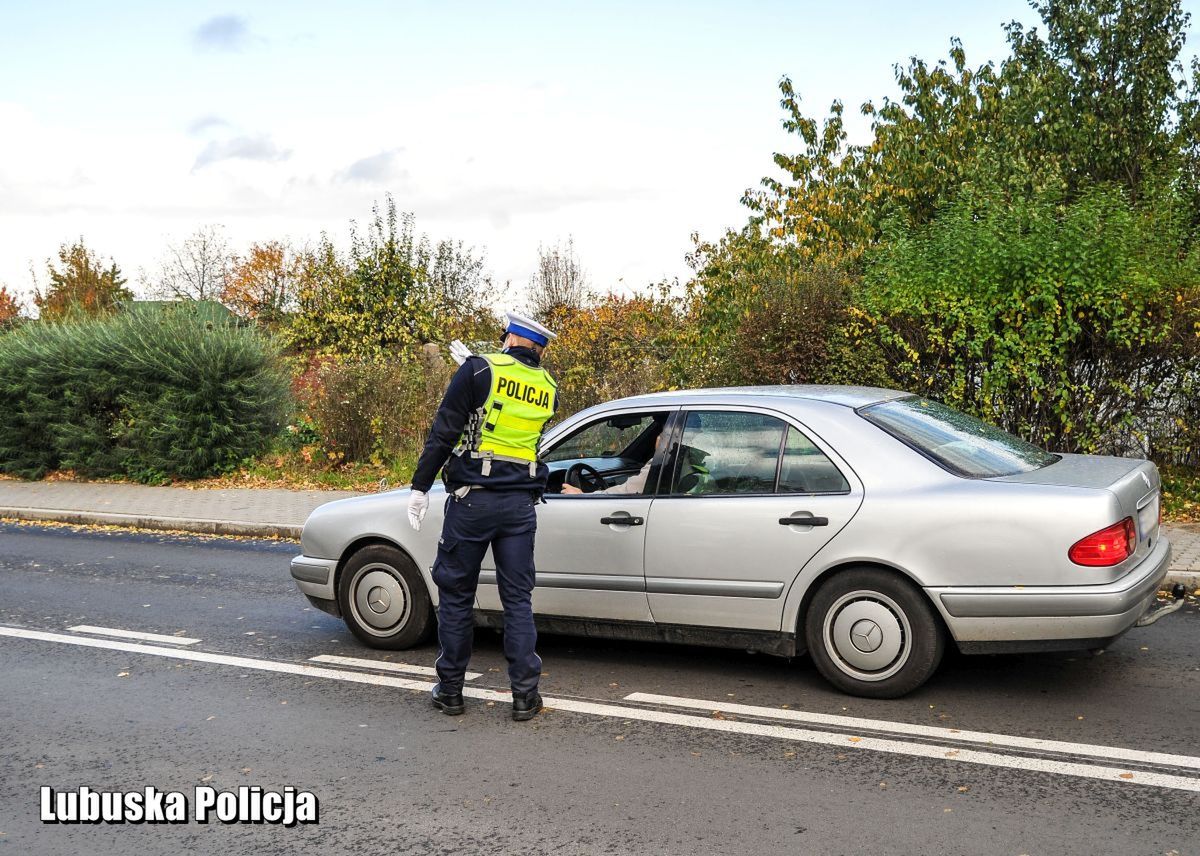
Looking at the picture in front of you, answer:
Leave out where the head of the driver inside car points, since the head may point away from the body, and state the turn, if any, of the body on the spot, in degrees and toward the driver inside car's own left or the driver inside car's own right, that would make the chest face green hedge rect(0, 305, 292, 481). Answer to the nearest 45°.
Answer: approximately 45° to the driver inside car's own right

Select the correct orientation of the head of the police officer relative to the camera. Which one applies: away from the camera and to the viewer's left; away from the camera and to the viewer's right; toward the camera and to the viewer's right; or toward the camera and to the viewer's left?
away from the camera and to the viewer's right

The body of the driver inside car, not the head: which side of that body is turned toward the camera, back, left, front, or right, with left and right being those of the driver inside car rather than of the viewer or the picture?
left

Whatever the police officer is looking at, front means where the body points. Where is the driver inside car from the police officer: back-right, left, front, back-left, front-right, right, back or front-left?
right

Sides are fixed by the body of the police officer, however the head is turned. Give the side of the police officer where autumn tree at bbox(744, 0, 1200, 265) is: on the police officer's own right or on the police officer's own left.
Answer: on the police officer's own right

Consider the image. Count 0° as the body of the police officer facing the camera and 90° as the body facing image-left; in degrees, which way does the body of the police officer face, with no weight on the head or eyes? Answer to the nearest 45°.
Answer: approximately 135°

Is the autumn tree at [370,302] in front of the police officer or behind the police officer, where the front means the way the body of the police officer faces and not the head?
in front
